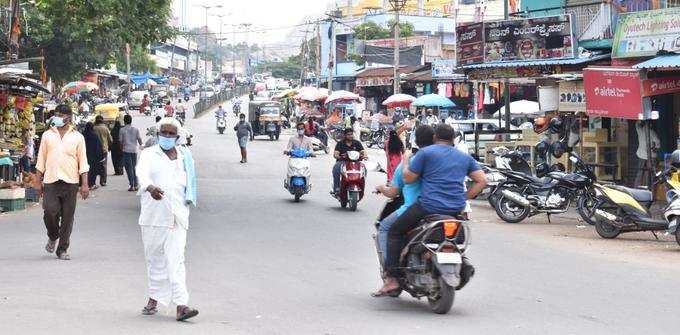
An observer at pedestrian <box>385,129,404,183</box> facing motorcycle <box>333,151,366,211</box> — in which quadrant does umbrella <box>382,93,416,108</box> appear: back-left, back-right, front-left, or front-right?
back-right

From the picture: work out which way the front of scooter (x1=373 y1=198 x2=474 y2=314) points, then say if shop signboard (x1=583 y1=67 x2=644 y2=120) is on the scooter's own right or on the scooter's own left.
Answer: on the scooter's own right

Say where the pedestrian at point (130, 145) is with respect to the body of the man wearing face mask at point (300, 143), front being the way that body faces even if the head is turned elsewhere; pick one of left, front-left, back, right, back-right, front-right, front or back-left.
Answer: back-right

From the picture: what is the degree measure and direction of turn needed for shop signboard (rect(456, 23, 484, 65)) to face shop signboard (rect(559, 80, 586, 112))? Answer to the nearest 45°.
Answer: approximately 90° to its left

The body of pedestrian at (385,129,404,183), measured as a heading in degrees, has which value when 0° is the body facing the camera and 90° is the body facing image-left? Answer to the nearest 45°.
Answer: approximately 180°

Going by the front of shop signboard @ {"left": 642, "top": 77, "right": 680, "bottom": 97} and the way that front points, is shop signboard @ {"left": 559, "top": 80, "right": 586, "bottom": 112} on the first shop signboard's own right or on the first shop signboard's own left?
on the first shop signboard's own right

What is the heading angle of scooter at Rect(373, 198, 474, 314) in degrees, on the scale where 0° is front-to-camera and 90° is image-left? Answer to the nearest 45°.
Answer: approximately 135°

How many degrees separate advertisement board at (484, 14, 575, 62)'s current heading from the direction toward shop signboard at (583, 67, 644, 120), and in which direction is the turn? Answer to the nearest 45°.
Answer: approximately 90° to its left
